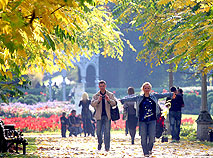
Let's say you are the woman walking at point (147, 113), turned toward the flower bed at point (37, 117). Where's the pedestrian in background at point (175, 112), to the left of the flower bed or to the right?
right

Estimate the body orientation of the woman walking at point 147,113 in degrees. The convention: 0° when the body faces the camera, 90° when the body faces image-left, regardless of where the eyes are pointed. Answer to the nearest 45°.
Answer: approximately 0°

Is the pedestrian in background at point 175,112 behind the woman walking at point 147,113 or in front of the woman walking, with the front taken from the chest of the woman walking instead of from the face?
behind

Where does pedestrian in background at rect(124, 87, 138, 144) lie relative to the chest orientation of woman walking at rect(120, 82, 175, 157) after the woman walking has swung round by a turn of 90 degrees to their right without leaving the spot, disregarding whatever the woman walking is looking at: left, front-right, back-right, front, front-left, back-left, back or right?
right
